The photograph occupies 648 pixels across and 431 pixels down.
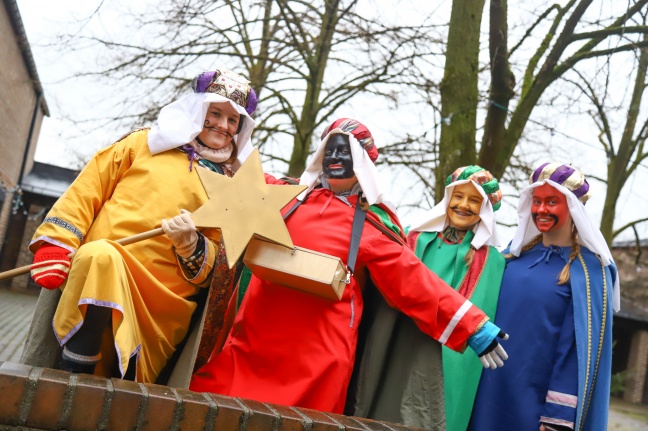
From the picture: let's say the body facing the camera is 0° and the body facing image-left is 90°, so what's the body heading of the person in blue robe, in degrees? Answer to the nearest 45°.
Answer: approximately 45°

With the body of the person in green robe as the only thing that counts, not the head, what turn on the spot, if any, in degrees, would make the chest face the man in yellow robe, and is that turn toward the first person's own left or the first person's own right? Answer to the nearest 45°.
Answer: approximately 45° to the first person's own right

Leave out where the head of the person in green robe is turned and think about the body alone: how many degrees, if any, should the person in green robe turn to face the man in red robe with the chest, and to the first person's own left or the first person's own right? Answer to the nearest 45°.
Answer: approximately 45° to the first person's own right

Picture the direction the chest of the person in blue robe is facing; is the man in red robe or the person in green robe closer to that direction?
the man in red robe

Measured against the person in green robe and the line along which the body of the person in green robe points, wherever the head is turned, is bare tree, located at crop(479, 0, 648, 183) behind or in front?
behind

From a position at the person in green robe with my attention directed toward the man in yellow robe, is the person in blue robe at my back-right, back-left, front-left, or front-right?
back-left

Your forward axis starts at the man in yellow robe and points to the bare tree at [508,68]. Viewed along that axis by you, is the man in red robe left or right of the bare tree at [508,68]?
right
